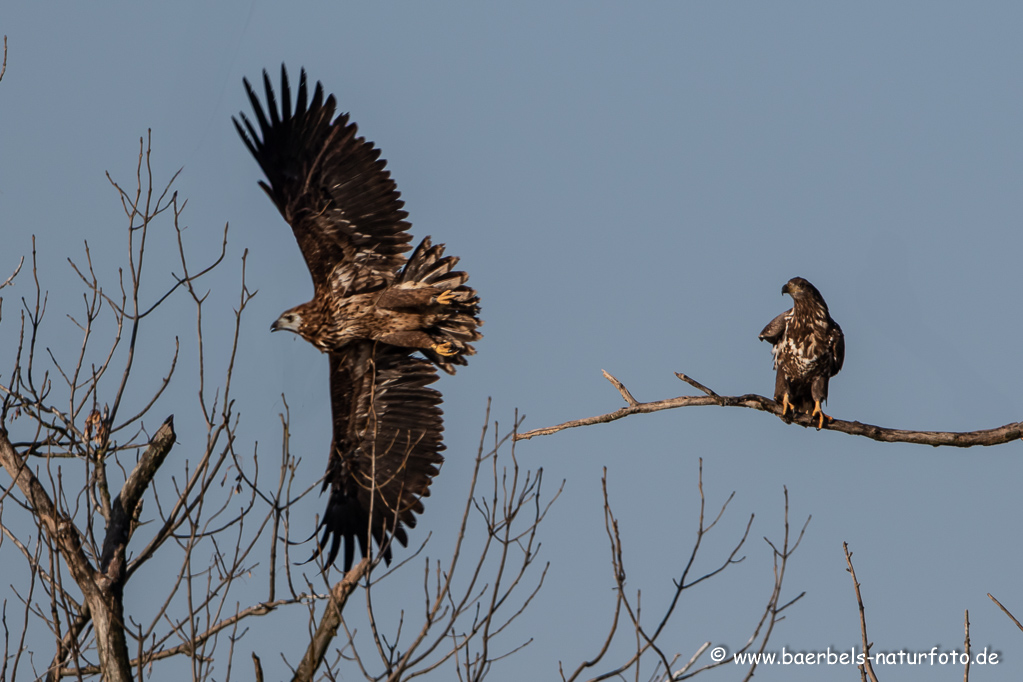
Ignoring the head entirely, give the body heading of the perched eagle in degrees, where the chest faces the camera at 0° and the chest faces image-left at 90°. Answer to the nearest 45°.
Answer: approximately 0°

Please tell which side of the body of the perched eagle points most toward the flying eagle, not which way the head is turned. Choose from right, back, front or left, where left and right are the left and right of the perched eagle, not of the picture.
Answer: right

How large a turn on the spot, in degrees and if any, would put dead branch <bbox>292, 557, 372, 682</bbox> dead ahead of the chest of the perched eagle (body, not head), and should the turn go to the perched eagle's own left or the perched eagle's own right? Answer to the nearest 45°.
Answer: approximately 45° to the perched eagle's own right
